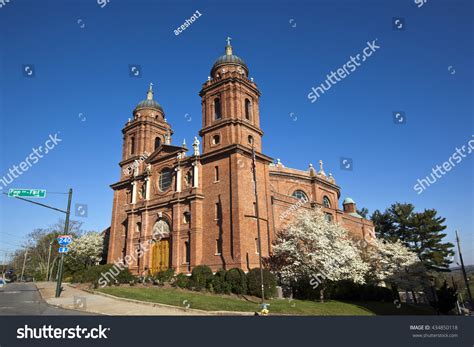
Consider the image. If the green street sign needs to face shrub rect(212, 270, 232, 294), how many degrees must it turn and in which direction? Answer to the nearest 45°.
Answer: approximately 90° to its left

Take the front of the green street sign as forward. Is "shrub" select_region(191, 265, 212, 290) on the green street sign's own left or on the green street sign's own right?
on the green street sign's own left

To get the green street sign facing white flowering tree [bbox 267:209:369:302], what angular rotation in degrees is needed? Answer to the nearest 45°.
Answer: approximately 90° to its left

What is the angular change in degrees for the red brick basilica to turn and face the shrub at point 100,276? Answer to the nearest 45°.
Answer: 0° — it already faces it

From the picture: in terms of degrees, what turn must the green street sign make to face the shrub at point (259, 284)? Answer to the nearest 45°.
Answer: approximately 90° to its left

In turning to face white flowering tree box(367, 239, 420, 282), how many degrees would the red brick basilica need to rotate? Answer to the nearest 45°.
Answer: approximately 135° to its left

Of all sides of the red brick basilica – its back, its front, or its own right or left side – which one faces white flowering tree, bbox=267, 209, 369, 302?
left

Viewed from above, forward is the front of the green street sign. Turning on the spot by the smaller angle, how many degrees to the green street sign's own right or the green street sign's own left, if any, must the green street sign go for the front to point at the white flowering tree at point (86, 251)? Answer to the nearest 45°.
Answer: approximately 180°

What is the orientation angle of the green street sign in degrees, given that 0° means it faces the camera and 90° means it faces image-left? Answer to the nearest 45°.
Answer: approximately 0°
